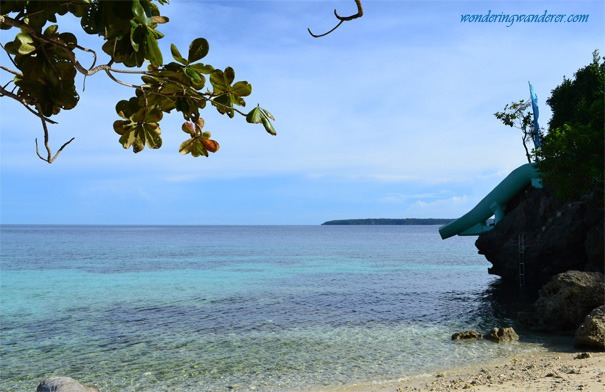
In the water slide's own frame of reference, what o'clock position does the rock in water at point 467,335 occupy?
The rock in water is roughly at 9 o'clock from the water slide.

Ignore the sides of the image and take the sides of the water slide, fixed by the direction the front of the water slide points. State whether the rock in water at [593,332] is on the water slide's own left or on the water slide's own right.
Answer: on the water slide's own left

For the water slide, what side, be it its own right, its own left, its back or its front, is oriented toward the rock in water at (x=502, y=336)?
left

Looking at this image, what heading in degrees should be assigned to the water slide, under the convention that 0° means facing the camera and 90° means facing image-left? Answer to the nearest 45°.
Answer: approximately 90°
